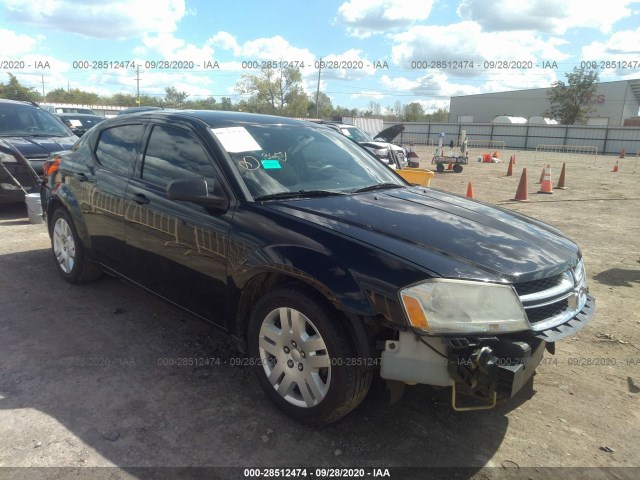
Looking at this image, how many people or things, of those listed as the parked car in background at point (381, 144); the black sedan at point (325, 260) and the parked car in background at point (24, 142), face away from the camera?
0

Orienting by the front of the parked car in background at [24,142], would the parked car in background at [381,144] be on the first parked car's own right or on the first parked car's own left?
on the first parked car's own left

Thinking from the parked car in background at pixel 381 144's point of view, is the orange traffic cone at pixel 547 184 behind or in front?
in front

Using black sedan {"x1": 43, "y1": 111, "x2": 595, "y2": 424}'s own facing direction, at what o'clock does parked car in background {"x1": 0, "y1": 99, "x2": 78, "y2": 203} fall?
The parked car in background is roughly at 6 o'clock from the black sedan.

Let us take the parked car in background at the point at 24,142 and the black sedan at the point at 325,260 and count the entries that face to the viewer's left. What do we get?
0

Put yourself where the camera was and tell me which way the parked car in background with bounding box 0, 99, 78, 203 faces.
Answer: facing the viewer and to the right of the viewer

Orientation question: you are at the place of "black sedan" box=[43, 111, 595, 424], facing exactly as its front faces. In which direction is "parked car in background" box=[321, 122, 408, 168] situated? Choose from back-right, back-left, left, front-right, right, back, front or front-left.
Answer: back-left

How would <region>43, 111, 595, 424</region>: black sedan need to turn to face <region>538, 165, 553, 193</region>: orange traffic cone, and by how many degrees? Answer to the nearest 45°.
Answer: approximately 90° to its left

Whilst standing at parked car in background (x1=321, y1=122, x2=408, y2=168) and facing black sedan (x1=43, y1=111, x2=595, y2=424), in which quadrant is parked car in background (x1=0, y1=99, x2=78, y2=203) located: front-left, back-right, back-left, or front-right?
front-right

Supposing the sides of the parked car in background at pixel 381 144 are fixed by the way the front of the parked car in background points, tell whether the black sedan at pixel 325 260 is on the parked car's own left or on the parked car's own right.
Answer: on the parked car's own right
